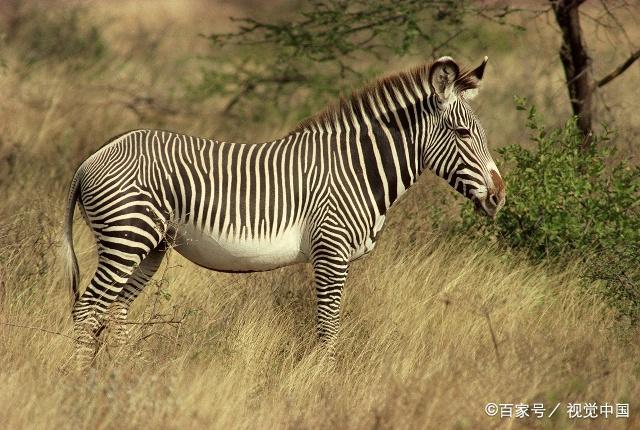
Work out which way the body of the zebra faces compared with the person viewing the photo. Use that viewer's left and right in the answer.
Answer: facing to the right of the viewer

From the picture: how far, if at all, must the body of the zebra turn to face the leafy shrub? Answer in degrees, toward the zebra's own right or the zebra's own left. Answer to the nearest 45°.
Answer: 0° — it already faces it

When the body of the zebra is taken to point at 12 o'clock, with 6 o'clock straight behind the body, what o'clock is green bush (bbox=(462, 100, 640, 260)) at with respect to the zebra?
The green bush is roughly at 11 o'clock from the zebra.
